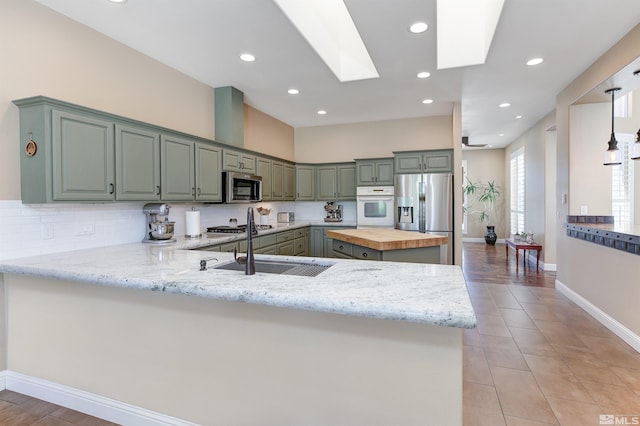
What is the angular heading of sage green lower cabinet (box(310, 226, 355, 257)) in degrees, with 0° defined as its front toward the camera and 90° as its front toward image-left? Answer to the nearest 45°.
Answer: approximately 0°

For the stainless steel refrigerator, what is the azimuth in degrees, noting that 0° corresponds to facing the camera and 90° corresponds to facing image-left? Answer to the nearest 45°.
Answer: approximately 0°

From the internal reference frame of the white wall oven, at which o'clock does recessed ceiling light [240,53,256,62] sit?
The recessed ceiling light is roughly at 1 o'clock from the white wall oven.

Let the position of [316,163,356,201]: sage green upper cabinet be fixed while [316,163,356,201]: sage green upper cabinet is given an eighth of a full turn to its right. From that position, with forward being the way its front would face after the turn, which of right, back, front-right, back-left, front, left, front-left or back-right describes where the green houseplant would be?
back

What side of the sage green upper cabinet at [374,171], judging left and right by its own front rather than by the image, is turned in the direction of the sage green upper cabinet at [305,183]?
right

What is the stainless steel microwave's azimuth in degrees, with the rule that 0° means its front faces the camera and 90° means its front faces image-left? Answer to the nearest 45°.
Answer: approximately 315°

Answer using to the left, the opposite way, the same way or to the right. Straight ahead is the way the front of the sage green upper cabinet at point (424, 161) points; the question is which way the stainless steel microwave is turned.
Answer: to the left
